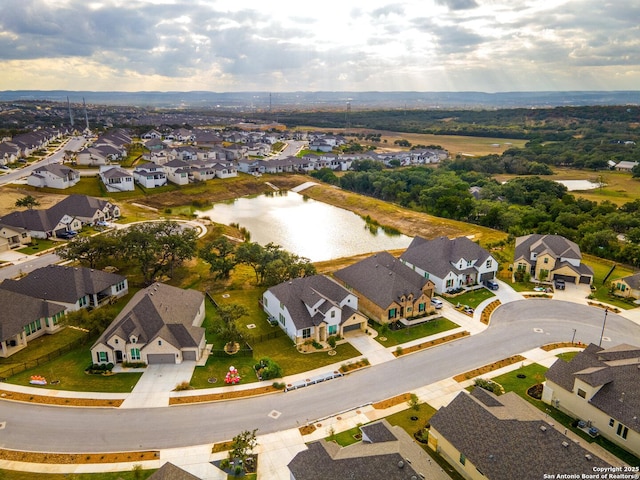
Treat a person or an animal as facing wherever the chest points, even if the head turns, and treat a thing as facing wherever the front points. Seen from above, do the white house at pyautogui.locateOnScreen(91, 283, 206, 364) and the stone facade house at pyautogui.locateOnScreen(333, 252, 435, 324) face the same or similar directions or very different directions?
same or similar directions

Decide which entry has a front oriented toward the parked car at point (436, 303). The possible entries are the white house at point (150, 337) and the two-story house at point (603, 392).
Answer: the two-story house

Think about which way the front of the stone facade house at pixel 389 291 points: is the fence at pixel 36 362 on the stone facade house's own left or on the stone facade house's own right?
on the stone facade house's own right

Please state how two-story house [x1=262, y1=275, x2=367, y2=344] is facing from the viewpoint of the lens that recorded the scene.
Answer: facing the viewer and to the right of the viewer

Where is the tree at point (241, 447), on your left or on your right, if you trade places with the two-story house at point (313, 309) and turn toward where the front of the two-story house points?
on your right

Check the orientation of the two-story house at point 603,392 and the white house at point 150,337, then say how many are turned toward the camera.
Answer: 1

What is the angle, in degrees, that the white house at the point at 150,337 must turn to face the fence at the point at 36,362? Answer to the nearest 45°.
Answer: approximately 90° to its right

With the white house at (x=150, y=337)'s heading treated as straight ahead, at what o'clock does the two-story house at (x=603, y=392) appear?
The two-story house is roughly at 10 o'clock from the white house.

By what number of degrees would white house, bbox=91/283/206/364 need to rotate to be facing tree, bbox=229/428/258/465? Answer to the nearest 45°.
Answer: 0° — it already faces it

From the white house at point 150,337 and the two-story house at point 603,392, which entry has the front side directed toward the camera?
the white house

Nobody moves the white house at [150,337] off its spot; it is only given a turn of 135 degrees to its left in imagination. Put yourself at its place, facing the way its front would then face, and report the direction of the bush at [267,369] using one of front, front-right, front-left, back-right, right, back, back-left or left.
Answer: right

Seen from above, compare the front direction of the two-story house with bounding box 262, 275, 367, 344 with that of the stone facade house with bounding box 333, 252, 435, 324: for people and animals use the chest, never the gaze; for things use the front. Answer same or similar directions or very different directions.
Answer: same or similar directions

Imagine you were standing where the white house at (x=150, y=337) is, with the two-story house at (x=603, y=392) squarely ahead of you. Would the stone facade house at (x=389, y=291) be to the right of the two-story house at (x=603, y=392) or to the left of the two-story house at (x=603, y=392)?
left

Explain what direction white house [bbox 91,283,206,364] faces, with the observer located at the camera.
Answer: facing the viewer
